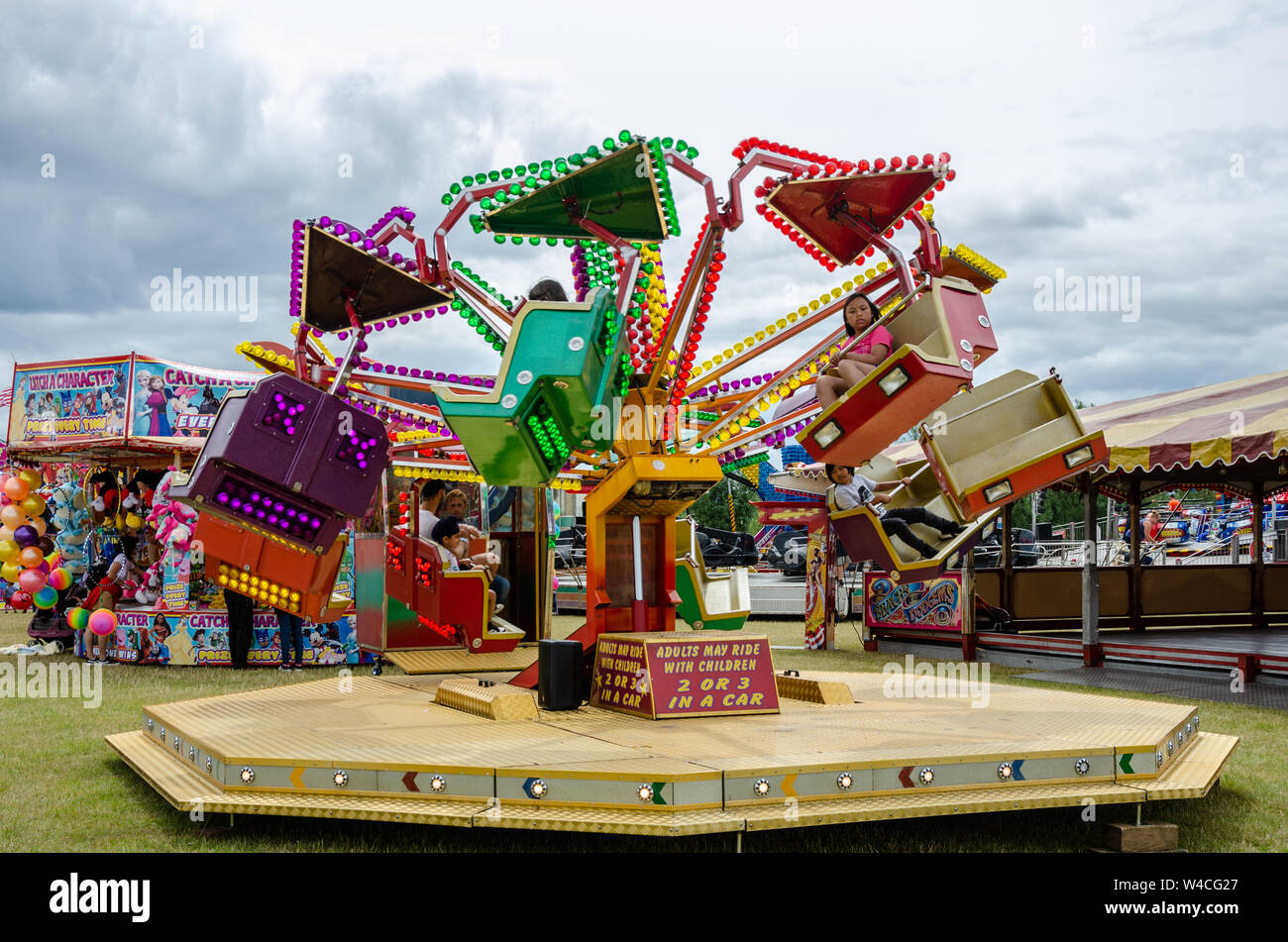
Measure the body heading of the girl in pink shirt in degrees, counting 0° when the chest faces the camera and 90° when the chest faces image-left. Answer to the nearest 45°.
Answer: approximately 45°

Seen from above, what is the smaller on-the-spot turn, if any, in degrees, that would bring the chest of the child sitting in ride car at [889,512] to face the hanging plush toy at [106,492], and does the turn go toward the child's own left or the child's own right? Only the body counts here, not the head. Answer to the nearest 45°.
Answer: approximately 180°

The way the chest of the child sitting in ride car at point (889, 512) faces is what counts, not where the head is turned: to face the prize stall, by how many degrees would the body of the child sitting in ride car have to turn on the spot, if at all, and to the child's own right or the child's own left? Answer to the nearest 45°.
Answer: approximately 180°

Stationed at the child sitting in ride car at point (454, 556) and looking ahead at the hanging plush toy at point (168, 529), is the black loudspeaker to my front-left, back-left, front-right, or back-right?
back-left

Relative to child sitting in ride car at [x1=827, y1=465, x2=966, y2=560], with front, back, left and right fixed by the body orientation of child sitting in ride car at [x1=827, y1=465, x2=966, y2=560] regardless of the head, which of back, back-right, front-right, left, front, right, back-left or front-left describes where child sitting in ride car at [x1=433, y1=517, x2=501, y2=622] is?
back

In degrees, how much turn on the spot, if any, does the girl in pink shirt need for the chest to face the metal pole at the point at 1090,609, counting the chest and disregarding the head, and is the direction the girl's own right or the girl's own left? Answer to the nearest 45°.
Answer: approximately 135° to the girl's own right
